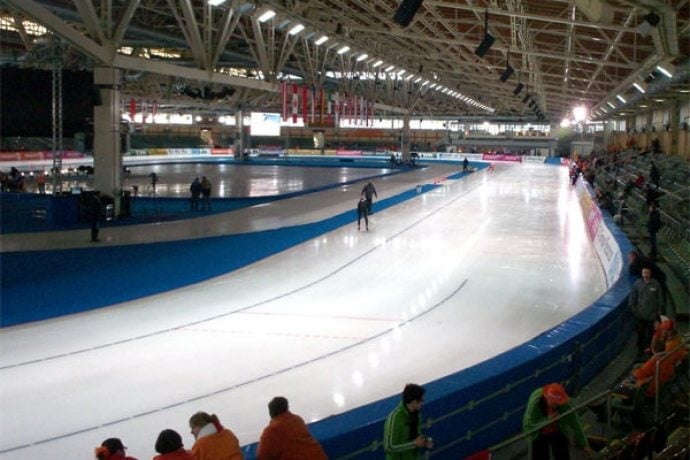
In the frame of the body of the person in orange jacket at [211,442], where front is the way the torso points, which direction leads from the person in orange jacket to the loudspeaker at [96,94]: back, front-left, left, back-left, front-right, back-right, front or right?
front-right

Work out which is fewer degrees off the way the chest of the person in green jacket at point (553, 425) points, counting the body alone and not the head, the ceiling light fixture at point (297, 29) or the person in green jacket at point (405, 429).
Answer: the person in green jacket

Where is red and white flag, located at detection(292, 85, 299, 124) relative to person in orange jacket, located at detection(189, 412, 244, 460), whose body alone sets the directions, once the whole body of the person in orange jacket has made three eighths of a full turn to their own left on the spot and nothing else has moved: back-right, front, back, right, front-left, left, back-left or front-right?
back

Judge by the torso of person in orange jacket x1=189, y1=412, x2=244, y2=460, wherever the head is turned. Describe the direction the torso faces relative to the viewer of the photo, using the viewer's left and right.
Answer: facing away from the viewer and to the left of the viewer

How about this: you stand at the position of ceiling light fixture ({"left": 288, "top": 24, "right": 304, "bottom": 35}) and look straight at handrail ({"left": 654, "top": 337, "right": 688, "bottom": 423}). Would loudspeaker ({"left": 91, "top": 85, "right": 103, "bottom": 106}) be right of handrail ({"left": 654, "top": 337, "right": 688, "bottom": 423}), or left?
right

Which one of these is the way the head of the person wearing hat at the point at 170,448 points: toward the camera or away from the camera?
away from the camera

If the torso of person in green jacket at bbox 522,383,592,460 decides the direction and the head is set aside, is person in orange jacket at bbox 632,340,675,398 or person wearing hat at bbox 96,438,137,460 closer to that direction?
the person wearing hat
